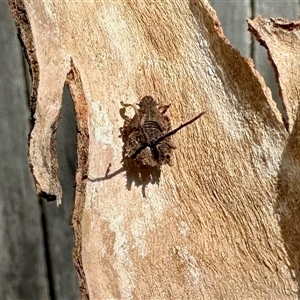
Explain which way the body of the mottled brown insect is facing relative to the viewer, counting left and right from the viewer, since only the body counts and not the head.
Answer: facing away from the viewer
